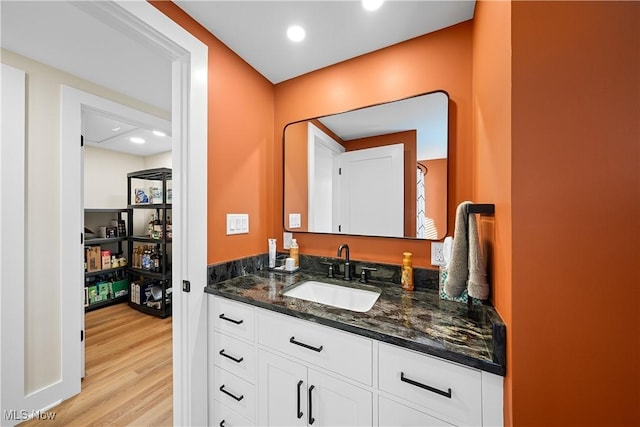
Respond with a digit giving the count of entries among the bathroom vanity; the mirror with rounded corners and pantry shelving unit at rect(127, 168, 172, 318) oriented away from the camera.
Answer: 0

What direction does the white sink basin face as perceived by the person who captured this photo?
facing the viewer and to the left of the viewer

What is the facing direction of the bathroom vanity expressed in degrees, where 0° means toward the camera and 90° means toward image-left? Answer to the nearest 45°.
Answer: approximately 45°

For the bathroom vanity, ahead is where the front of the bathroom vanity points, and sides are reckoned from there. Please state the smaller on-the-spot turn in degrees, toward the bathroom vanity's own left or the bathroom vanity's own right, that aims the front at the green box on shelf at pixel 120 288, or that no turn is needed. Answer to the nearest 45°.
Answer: approximately 90° to the bathroom vanity's own right

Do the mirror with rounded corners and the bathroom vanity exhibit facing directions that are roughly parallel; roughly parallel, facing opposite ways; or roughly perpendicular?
roughly parallel
